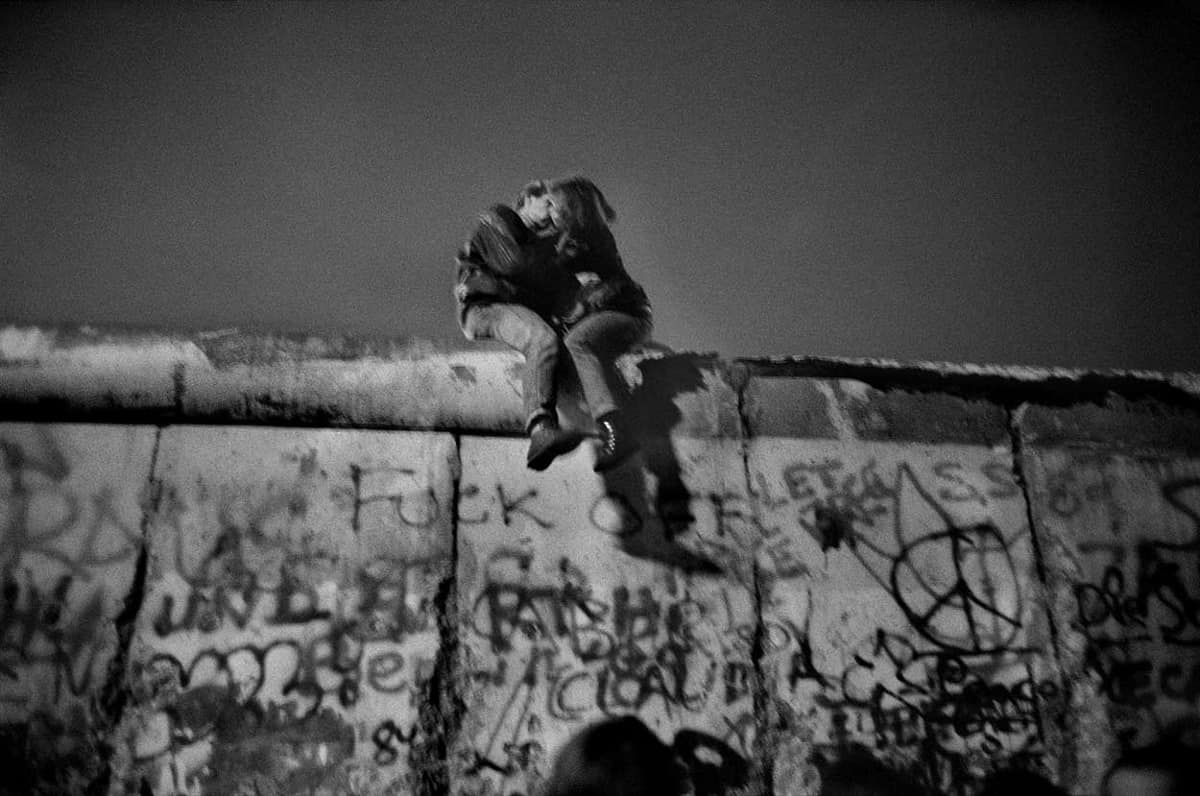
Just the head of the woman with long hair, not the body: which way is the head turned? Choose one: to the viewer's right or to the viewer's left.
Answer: to the viewer's left

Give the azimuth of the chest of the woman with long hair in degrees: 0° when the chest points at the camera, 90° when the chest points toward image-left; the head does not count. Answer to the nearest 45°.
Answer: approximately 45°
